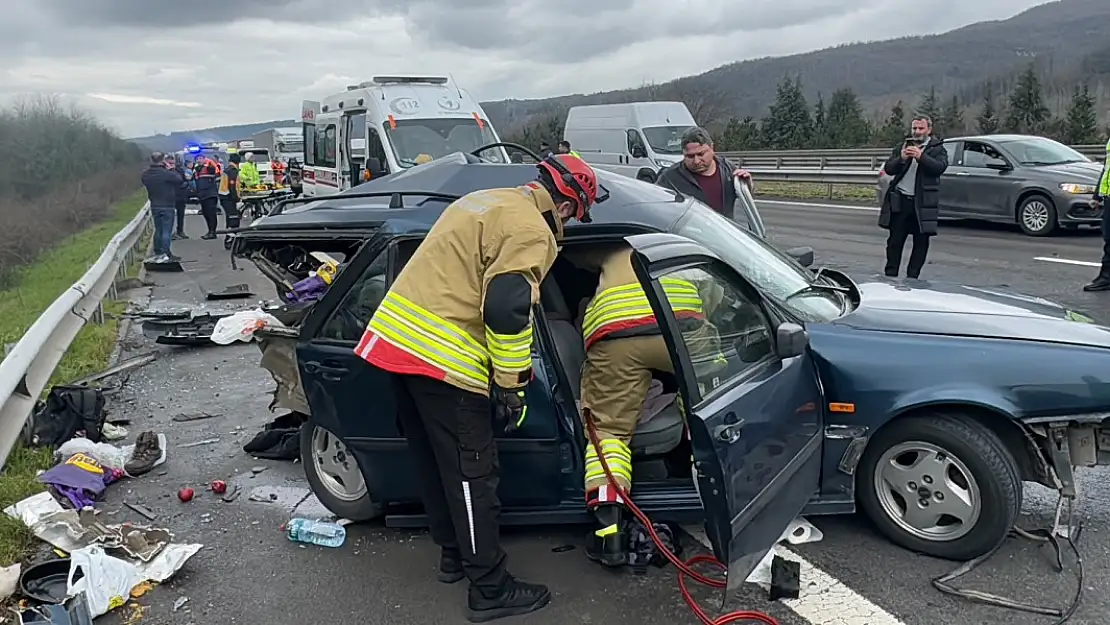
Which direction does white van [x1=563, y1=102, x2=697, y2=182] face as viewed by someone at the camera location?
facing the viewer and to the right of the viewer

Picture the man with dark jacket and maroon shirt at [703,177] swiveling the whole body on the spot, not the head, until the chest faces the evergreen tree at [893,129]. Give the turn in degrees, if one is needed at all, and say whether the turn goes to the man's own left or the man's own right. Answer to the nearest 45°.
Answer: approximately 180°

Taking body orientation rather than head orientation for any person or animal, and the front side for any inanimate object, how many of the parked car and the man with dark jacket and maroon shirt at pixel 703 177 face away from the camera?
0

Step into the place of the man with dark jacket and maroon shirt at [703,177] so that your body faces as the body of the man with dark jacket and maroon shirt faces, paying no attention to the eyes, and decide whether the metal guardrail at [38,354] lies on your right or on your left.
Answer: on your right

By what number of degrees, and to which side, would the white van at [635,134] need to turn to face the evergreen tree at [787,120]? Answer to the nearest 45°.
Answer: approximately 135° to its left

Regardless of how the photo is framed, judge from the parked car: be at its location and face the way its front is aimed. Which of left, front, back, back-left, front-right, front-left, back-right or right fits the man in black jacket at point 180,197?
back-right

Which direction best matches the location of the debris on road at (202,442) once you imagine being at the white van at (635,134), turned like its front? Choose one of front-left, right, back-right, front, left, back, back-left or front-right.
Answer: front-right

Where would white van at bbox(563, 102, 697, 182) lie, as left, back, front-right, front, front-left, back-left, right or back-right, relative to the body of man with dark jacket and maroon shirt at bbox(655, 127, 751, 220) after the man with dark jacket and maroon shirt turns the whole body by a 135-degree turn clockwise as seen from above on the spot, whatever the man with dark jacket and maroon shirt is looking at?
front-right

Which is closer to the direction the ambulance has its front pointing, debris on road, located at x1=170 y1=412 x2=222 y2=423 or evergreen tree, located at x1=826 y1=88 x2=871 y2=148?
the debris on road

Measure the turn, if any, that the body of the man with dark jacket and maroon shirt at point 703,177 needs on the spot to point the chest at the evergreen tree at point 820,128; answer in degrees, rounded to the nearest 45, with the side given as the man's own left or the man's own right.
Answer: approximately 180°

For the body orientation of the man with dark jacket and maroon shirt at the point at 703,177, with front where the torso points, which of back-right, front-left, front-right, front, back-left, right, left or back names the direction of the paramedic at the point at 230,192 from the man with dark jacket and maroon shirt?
back-right
